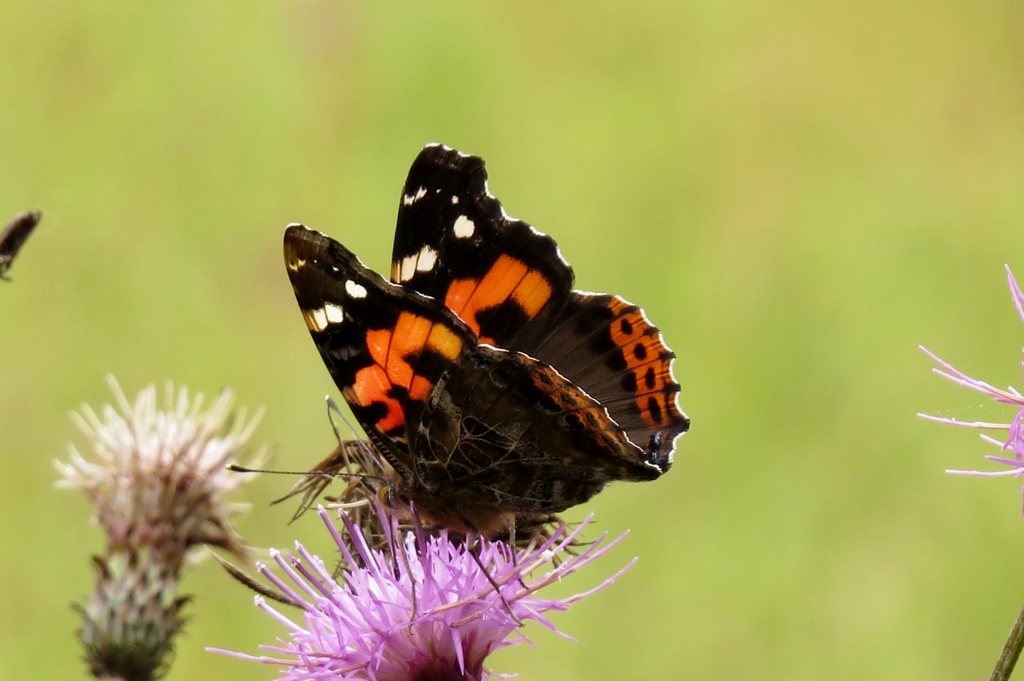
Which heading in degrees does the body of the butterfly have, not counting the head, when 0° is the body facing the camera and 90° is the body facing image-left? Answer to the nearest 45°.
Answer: approximately 90°

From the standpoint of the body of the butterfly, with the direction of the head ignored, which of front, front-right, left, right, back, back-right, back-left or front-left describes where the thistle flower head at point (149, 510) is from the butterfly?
front-right
